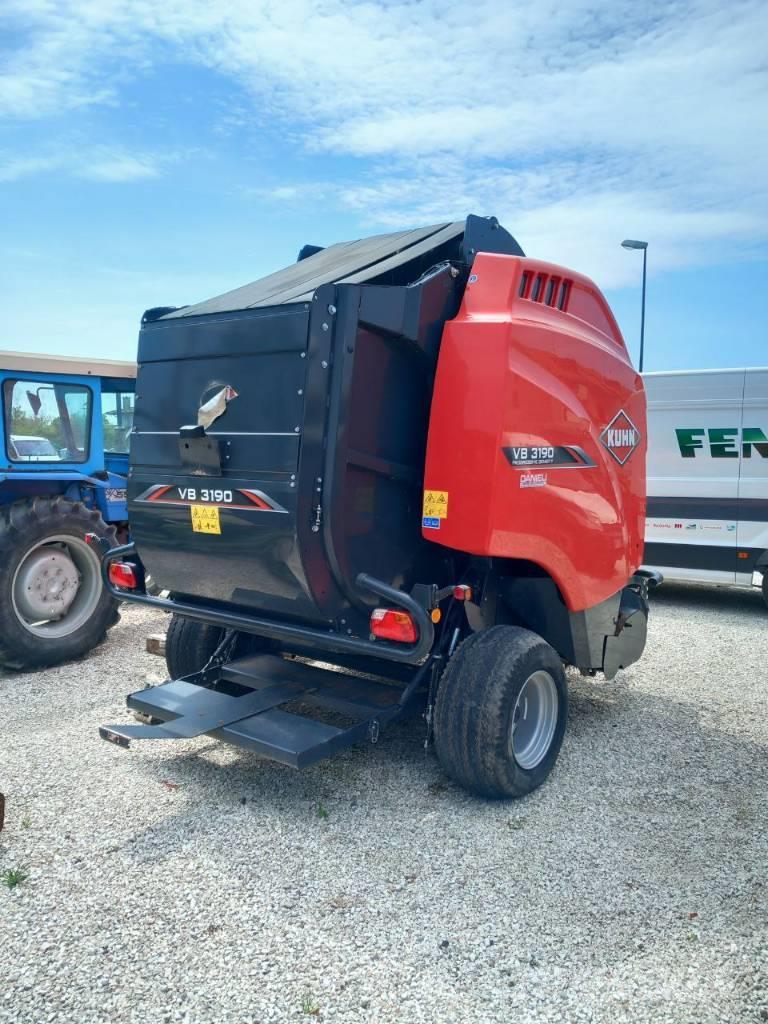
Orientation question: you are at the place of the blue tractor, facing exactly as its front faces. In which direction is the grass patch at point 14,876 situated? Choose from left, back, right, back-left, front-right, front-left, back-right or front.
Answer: back-right

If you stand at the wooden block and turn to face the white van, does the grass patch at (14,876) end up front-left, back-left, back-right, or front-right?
back-right

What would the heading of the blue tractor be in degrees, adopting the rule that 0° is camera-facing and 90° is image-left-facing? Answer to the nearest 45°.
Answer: approximately 225°
